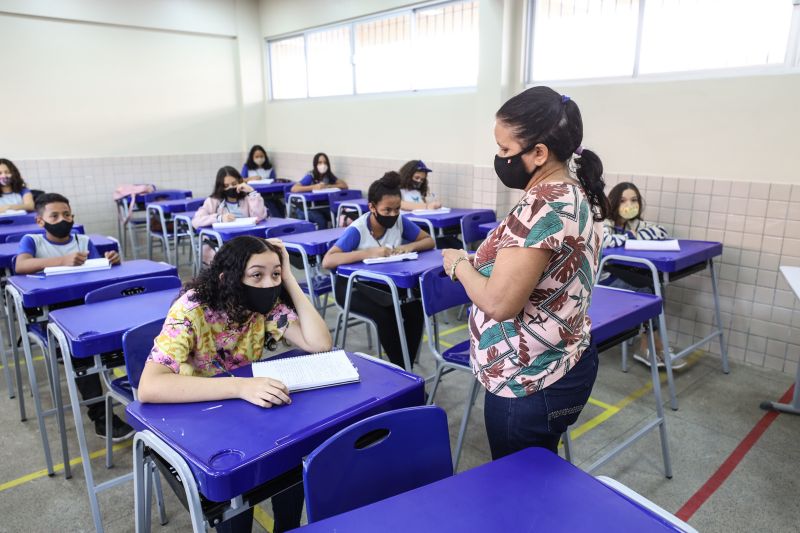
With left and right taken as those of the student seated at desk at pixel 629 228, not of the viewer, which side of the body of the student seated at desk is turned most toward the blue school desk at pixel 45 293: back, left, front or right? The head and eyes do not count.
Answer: right

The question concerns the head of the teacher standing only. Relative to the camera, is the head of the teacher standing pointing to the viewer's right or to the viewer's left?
to the viewer's left

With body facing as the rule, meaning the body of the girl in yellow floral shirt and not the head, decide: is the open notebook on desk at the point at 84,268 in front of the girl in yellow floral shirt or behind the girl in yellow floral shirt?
behind

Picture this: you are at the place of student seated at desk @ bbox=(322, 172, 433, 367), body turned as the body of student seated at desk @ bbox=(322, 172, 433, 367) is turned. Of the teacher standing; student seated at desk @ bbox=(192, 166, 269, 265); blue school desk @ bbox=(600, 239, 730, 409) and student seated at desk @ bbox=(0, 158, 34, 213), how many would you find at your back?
2

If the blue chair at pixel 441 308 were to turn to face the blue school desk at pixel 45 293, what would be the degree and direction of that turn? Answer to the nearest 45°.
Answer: approximately 135° to its right

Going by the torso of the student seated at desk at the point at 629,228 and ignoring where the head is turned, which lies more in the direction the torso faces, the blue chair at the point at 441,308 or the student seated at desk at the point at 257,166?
the blue chair

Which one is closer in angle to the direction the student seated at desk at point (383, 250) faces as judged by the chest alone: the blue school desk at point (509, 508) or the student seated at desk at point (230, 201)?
the blue school desk

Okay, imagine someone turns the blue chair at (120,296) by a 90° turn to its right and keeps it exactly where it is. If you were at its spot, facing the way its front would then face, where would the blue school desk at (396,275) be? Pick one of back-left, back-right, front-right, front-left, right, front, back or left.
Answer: back-left

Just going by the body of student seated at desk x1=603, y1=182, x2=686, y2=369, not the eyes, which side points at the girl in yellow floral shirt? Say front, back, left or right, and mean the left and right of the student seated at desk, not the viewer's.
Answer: right

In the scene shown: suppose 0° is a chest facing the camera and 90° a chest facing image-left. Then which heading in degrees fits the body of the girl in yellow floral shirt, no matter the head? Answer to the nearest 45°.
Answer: approximately 315°

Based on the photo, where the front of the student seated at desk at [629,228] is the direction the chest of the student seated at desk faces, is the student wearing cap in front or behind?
behind

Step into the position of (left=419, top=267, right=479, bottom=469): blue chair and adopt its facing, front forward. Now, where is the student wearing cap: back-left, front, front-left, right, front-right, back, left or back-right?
back-left
